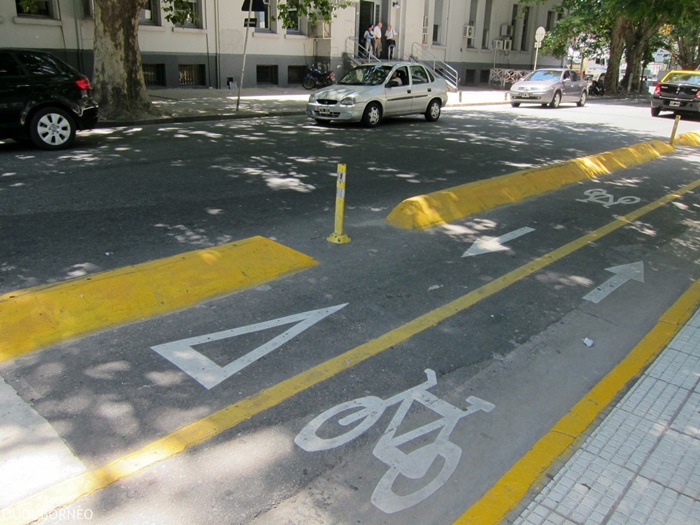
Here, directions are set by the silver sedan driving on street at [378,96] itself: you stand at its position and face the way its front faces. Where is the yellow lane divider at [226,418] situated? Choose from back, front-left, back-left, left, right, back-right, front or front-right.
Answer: front-left

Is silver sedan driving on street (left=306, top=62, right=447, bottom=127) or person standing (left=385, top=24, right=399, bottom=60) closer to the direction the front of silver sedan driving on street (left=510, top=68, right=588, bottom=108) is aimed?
the silver sedan driving on street

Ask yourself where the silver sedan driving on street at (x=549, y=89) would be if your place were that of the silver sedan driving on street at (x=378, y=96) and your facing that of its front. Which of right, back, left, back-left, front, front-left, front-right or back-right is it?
back

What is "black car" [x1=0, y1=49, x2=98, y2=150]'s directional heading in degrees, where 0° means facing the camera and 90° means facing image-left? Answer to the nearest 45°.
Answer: approximately 90°

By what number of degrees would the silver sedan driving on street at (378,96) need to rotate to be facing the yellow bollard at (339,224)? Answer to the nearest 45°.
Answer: approximately 45° to its left

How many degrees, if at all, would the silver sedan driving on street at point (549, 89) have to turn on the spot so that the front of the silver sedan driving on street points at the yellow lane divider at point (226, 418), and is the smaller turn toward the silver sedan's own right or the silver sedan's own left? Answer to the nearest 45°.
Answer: approximately 45° to the silver sedan's own left

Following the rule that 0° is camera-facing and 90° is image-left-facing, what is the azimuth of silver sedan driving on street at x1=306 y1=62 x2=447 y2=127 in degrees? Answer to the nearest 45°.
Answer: approximately 45°

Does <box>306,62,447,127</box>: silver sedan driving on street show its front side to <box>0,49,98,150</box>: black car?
yes
